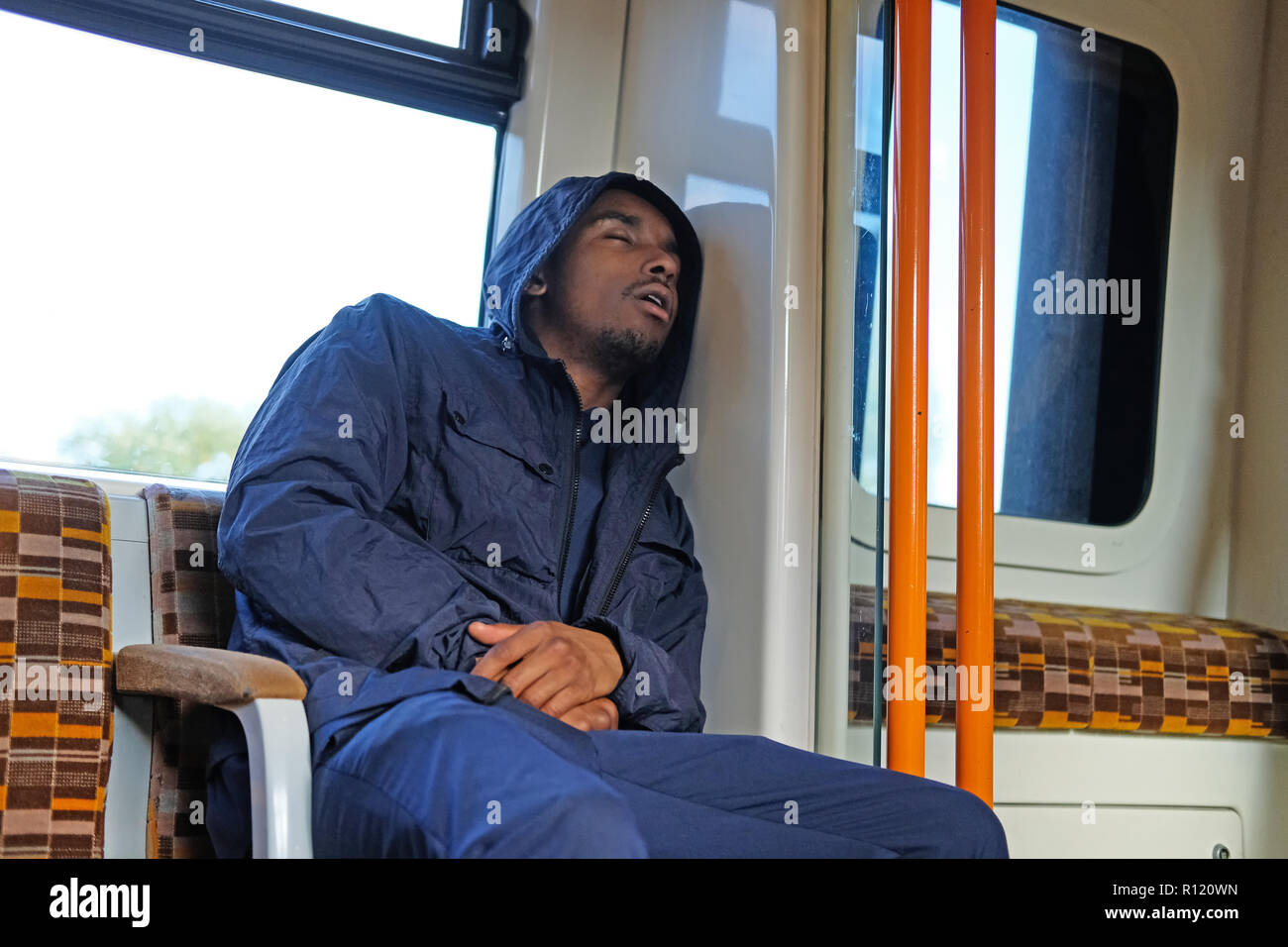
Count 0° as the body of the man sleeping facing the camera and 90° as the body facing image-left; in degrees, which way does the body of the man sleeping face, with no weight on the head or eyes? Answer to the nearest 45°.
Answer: approximately 315°

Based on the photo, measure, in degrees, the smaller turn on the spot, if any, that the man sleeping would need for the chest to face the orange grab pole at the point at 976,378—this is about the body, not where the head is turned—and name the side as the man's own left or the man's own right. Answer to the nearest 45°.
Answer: approximately 45° to the man's own left

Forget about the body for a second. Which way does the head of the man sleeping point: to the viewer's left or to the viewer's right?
to the viewer's right
